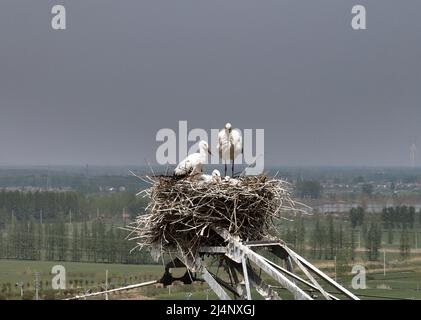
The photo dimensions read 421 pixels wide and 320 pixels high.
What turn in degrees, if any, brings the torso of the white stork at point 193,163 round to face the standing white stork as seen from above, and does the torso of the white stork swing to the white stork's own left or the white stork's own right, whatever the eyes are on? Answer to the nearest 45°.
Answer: approximately 45° to the white stork's own left

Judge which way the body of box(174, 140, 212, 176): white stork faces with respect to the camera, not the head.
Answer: to the viewer's right
